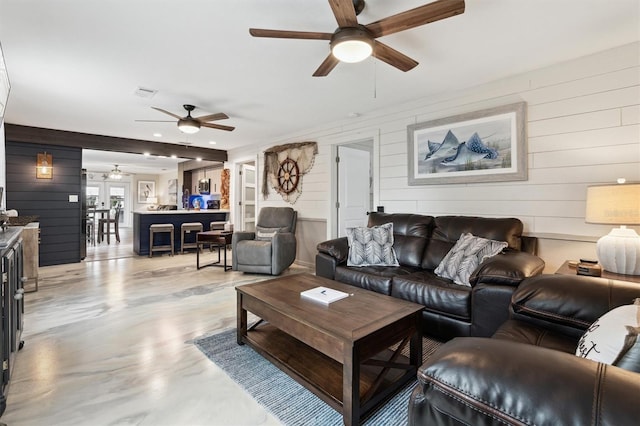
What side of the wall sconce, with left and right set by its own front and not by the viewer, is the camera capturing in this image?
front

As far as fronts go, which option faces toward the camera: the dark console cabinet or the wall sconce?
the wall sconce

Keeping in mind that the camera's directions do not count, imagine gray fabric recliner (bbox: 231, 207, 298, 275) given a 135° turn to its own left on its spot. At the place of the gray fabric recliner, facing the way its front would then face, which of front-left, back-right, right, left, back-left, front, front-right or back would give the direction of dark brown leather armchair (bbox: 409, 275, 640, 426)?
right

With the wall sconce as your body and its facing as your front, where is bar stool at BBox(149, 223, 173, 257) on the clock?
The bar stool is roughly at 9 o'clock from the wall sconce.

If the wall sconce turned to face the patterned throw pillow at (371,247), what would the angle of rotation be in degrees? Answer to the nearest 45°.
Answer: approximately 45° to its left

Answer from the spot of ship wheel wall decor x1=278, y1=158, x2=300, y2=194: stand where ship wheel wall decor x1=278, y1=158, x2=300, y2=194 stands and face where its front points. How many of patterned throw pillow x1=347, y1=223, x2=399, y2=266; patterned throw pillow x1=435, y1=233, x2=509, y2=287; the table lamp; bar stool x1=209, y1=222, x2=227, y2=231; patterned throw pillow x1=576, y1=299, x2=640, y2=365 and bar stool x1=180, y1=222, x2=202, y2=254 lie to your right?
2

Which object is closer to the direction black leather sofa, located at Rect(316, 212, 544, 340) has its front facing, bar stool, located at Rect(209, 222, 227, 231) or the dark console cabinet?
the dark console cabinet

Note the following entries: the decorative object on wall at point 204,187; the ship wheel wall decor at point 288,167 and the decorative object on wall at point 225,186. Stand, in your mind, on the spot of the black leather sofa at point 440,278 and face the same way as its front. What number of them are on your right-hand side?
3

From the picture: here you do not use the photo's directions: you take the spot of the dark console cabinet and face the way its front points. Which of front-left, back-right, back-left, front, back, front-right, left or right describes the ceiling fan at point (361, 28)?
front-right

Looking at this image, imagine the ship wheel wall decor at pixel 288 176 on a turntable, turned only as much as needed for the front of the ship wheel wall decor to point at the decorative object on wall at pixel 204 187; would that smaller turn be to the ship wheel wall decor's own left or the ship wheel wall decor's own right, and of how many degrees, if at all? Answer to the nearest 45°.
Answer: approximately 90° to the ship wheel wall decor's own right

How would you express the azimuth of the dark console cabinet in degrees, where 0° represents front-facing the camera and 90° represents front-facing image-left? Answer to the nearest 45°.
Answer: approximately 270°

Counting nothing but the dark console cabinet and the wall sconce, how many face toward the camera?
1

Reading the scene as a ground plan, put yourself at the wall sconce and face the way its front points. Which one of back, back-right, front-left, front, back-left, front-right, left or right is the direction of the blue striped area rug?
front

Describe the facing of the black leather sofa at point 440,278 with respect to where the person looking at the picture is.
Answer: facing the viewer and to the left of the viewer

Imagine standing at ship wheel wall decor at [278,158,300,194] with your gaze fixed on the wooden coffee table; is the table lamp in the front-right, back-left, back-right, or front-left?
front-left

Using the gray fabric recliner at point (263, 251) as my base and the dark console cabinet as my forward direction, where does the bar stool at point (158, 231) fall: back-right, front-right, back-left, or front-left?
back-right

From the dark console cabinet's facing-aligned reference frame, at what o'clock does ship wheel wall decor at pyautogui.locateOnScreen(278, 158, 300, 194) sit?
The ship wheel wall decor is roughly at 11 o'clock from the dark console cabinet.
